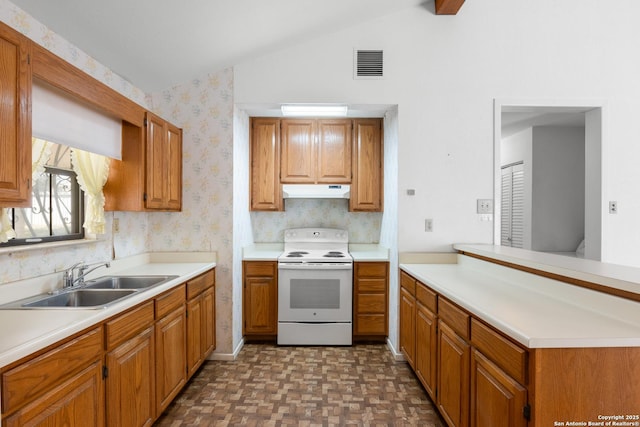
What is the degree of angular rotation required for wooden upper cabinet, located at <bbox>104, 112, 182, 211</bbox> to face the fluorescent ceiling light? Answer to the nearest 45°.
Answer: approximately 45° to its left

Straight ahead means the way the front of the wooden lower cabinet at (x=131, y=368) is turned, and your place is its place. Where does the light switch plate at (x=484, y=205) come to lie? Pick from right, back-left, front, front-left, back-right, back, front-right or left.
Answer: front-left

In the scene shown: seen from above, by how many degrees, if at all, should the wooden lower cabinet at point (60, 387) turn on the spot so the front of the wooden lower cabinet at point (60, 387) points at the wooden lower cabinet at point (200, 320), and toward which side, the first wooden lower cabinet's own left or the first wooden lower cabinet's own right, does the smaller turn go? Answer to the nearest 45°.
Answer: approximately 90° to the first wooden lower cabinet's own left

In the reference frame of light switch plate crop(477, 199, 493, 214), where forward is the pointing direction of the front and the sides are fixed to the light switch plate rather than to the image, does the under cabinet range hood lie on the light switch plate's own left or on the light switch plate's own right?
on the light switch plate's own right

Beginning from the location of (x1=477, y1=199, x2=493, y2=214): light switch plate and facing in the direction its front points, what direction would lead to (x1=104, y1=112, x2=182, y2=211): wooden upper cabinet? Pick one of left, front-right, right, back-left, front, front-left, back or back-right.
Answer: front-right

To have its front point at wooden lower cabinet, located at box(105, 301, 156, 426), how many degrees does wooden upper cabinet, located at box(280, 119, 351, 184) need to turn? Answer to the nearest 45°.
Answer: approximately 45° to its right

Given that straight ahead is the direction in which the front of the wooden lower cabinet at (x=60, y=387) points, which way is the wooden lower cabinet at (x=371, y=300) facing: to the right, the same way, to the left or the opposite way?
to the right

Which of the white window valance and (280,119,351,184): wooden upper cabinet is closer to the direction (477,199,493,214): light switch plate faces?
the white window valance

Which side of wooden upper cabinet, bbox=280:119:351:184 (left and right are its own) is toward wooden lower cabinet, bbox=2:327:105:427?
front

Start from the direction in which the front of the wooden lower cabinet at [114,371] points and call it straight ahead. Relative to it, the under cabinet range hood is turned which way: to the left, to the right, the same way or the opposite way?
to the right

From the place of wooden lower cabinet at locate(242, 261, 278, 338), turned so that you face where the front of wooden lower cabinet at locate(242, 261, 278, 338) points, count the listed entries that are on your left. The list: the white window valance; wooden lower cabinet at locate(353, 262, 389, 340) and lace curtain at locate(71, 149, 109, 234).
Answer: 1
